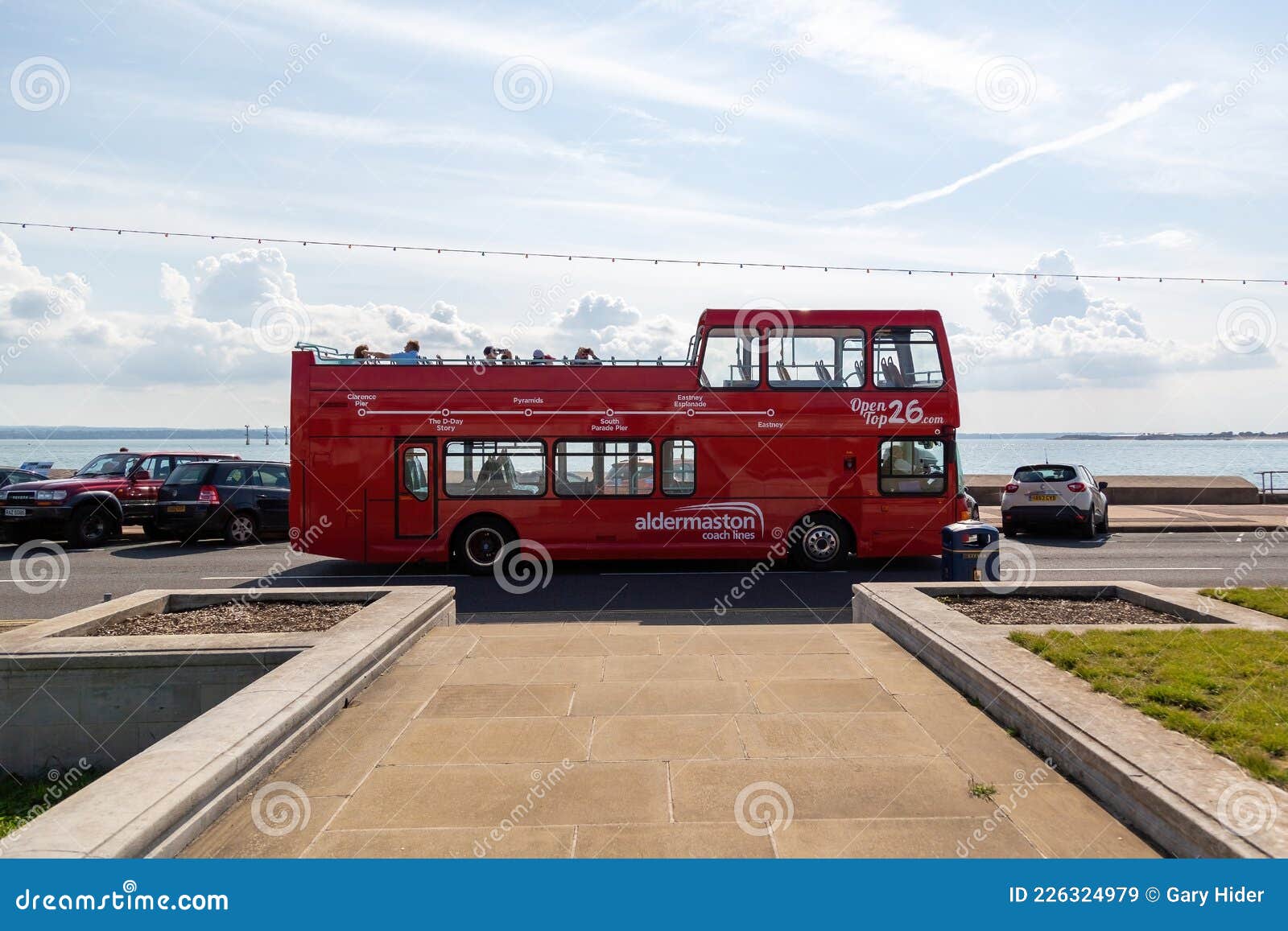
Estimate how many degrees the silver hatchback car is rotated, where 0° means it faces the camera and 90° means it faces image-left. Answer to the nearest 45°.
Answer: approximately 225°

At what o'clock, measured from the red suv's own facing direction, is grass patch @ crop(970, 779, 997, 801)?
The grass patch is roughly at 10 o'clock from the red suv.

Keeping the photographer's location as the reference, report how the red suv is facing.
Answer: facing the viewer and to the left of the viewer

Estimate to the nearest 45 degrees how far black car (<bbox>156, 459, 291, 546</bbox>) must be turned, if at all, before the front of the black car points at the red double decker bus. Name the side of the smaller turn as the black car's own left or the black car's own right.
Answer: approximately 90° to the black car's own right

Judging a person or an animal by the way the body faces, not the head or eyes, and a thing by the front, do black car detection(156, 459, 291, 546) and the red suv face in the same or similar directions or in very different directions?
very different directions

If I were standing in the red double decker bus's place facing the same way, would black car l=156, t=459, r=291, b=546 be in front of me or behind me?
behind

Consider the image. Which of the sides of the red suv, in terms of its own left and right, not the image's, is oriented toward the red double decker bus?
left

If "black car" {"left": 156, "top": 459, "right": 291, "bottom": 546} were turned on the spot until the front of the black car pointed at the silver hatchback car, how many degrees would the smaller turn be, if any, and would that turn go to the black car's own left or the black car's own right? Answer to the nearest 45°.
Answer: approximately 45° to the black car's own right

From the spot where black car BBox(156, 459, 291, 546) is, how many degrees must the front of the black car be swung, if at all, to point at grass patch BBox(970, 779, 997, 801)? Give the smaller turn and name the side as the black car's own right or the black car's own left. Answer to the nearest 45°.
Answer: approximately 135° to the black car's own right

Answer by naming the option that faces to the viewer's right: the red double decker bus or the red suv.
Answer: the red double decker bus

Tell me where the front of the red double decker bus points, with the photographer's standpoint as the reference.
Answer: facing to the right of the viewer

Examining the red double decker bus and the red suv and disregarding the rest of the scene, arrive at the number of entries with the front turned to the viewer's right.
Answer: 1
